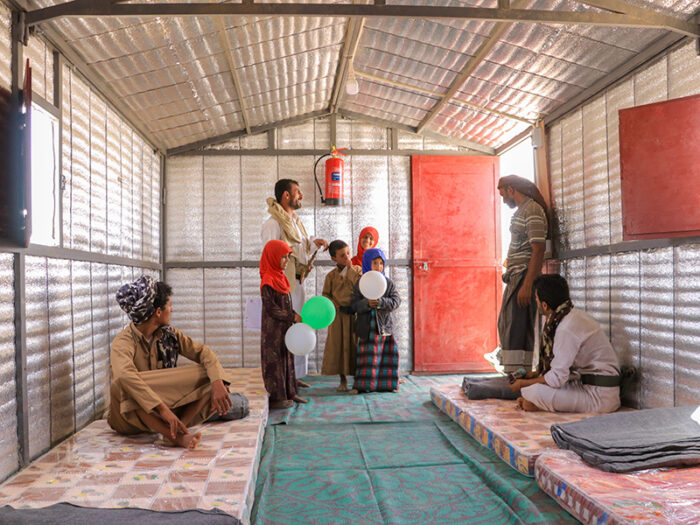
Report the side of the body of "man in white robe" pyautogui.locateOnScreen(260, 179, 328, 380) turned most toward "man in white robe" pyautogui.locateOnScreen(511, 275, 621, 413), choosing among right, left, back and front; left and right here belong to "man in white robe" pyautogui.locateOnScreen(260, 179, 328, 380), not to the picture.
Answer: front

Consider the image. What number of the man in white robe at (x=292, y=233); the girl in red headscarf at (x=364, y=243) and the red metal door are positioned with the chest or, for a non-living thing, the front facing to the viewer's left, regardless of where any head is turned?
0

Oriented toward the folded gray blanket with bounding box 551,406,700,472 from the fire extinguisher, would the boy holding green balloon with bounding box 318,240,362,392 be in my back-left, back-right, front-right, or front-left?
front-right

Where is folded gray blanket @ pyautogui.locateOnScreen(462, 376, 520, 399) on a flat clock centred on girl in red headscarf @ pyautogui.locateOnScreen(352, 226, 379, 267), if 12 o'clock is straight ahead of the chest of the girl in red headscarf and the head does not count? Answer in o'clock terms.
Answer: The folded gray blanket is roughly at 11 o'clock from the girl in red headscarf.

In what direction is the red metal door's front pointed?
toward the camera

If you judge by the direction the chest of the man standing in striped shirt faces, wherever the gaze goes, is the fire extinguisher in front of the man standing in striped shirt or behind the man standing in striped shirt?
in front

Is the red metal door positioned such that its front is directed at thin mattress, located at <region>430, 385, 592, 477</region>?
yes

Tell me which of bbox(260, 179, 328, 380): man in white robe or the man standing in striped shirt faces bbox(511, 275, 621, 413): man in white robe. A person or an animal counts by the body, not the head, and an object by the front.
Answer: bbox(260, 179, 328, 380): man in white robe

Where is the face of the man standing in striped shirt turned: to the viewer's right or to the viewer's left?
to the viewer's left

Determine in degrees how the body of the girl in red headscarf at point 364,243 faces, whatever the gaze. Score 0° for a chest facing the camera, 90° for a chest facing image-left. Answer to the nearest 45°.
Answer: approximately 0°

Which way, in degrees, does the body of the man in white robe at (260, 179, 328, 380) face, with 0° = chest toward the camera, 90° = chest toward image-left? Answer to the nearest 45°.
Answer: approximately 315°

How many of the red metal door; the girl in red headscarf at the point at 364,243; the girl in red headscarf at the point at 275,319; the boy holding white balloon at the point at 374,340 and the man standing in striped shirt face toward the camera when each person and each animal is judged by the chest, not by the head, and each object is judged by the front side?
3

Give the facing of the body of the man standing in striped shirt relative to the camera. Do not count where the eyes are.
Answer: to the viewer's left

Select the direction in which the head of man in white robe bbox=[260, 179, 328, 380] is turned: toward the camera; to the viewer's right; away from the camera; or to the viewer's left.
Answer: to the viewer's right

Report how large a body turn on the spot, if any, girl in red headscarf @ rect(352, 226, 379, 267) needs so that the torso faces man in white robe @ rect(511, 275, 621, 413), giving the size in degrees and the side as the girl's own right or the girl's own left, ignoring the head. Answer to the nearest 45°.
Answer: approximately 45° to the girl's own left

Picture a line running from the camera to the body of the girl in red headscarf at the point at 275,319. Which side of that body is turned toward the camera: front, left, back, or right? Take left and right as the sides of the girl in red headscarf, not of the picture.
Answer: right
